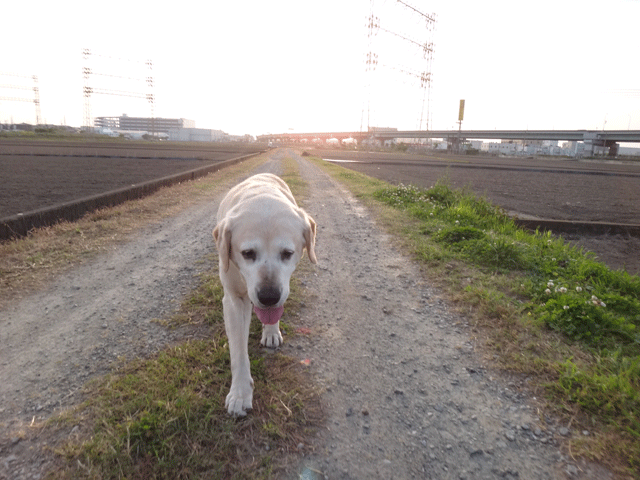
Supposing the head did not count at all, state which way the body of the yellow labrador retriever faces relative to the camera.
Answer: toward the camera
